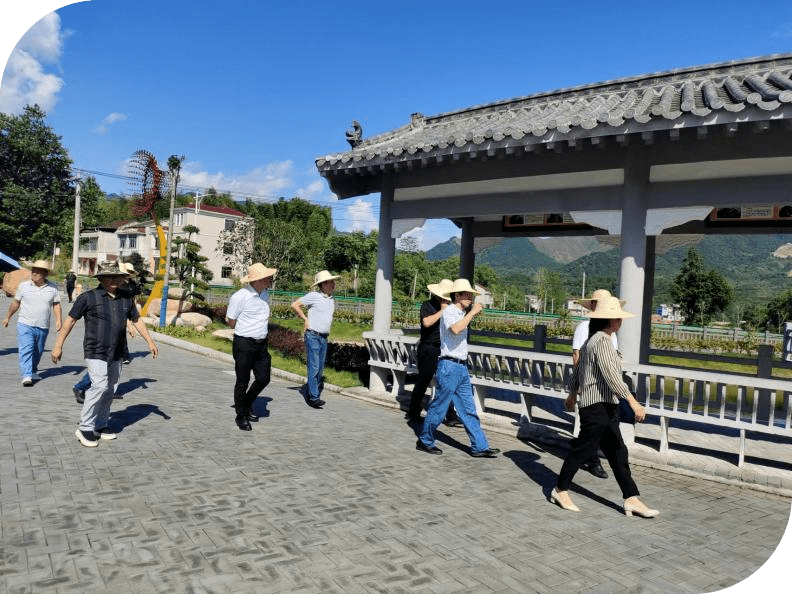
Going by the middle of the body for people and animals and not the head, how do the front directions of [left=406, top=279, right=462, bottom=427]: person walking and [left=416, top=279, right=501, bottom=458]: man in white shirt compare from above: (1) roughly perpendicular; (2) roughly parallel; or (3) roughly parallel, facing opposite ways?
roughly parallel

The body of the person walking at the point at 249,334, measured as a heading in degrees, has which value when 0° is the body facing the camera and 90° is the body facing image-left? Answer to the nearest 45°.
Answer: approximately 315°

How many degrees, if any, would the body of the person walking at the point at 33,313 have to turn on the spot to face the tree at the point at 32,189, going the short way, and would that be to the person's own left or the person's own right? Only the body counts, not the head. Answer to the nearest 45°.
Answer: approximately 180°

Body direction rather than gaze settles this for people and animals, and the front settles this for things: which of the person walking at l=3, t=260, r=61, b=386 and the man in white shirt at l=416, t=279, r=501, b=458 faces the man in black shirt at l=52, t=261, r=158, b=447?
the person walking

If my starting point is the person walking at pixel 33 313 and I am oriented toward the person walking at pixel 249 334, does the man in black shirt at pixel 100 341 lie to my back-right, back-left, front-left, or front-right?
front-right

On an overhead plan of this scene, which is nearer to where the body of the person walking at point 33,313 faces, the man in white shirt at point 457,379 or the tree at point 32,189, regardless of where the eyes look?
the man in white shirt

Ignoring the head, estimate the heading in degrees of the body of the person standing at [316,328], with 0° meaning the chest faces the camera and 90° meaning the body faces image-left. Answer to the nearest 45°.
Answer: approximately 315°

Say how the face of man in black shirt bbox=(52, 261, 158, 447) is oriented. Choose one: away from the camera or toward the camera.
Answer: toward the camera

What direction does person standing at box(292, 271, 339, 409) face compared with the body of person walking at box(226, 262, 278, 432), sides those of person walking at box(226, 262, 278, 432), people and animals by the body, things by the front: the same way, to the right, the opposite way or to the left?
the same way

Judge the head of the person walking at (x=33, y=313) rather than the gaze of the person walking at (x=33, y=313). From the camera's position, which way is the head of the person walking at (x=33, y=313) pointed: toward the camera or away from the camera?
toward the camera

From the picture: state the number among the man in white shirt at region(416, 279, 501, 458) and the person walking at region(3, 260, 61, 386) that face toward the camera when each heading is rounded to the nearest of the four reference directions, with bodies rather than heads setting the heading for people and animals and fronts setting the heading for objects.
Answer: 1

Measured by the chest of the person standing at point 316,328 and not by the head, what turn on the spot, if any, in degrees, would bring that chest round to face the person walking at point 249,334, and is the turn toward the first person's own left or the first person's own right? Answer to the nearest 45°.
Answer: approximately 90° to the first person's own right

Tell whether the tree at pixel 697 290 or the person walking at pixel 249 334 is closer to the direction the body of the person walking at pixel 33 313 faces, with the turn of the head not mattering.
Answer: the person walking
